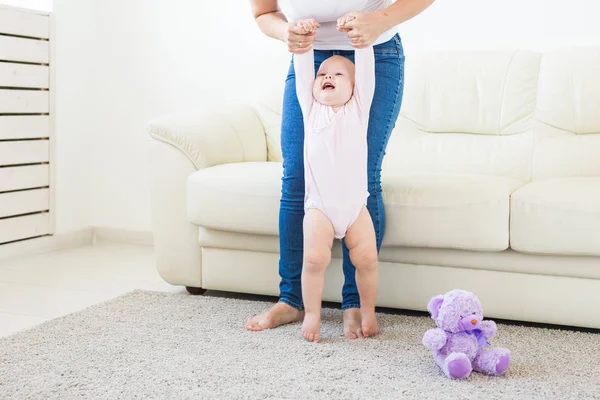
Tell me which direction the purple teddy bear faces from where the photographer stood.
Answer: facing the viewer and to the right of the viewer

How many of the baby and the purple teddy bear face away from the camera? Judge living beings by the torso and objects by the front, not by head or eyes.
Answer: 0

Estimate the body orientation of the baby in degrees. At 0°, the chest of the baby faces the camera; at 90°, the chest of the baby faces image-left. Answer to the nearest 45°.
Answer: approximately 0°

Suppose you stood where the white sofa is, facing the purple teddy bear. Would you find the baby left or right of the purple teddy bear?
right
